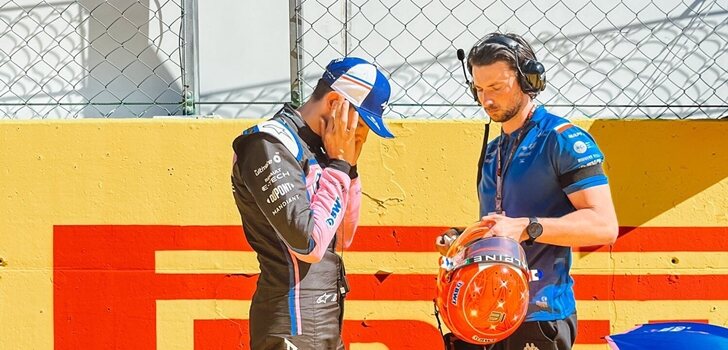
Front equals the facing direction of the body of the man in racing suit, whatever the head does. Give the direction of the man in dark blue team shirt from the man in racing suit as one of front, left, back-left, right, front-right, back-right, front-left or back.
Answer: front

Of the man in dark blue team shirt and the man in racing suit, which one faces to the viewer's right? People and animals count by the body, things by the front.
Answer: the man in racing suit

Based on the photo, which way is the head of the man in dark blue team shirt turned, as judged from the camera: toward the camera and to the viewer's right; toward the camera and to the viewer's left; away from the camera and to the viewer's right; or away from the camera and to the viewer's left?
toward the camera and to the viewer's left

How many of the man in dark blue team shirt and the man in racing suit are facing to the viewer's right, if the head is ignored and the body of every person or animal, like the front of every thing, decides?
1

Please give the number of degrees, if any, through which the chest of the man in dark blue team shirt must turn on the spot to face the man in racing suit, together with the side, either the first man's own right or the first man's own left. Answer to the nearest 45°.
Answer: approximately 45° to the first man's own right

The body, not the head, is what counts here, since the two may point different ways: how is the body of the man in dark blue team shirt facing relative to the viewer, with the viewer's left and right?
facing the viewer and to the left of the viewer

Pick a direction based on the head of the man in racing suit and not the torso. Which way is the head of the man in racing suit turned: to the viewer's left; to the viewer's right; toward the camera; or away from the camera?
to the viewer's right

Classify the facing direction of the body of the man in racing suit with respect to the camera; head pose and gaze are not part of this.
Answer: to the viewer's right
